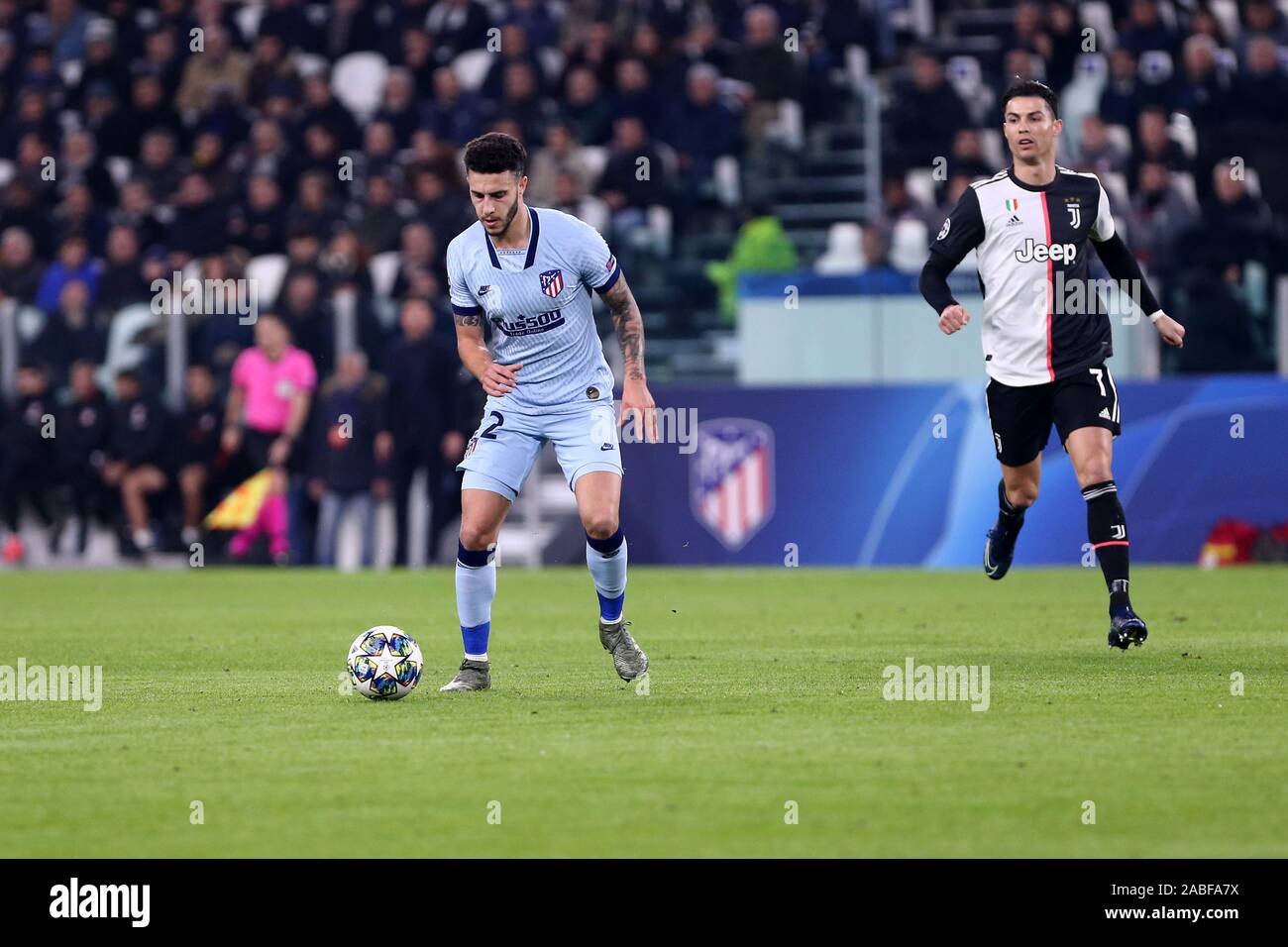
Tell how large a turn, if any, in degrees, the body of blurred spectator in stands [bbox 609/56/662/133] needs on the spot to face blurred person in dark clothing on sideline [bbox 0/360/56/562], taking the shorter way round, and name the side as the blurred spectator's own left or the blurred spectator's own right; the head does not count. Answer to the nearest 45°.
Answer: approximately 90° to the blurred spectator's own right

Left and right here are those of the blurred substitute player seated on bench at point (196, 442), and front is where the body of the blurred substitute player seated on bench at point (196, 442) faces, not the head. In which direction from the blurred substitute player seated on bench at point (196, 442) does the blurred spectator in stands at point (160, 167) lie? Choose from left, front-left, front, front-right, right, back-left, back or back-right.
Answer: back

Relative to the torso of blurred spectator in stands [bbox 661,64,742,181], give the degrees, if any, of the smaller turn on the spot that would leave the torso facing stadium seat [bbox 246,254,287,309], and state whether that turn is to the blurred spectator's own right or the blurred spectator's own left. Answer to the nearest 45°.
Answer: approximately 90° to the blurred spectator's own right

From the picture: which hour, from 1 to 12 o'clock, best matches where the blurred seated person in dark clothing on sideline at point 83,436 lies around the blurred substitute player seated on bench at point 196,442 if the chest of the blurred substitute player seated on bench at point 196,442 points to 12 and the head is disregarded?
the blurred seated person in dark clothing on sideline at point 83,436 is roughly at 4 o'clock from the blurred substitute player seated on bench at point 196,442.

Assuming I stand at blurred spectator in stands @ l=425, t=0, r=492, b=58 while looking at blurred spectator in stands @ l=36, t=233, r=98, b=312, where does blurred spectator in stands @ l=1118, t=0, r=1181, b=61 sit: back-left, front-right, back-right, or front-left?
back-left

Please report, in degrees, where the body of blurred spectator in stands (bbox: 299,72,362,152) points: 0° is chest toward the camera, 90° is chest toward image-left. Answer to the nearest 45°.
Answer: approximately 0°

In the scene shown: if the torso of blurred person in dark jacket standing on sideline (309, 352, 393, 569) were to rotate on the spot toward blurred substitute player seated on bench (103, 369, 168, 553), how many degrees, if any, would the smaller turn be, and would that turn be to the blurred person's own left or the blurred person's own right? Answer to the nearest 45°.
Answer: approximately 135° to the blurred person's own right

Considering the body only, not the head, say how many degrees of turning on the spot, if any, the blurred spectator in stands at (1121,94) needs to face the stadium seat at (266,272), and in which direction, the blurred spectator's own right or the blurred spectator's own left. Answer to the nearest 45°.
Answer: approximately 90° to the blurred spectator's own right

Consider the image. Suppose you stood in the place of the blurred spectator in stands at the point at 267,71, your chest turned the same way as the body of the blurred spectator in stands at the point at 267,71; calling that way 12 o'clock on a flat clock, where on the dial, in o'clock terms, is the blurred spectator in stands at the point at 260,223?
the blurred spectator in stands at the point at 260,223 is roughly at 12 o'clock from the blurred spectator in stands at the point at 267,71.

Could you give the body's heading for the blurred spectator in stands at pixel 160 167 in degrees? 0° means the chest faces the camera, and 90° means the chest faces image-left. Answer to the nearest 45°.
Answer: approximately 0°

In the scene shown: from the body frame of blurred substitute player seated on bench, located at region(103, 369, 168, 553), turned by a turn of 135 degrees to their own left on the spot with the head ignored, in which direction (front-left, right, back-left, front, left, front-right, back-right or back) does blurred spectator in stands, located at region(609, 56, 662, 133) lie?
front-right
